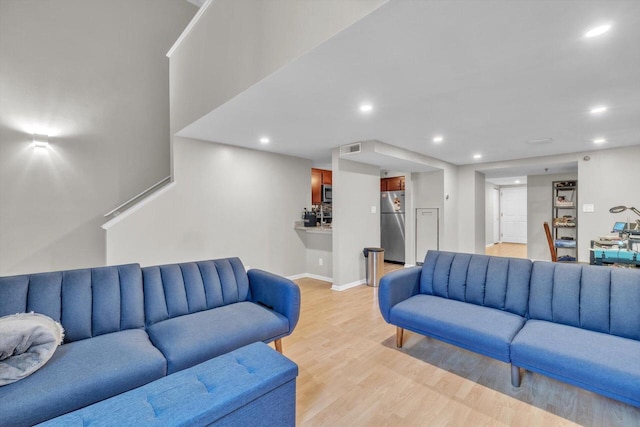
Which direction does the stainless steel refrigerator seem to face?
toward the camera

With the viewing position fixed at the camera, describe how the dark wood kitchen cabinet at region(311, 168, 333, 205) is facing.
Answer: facing the viewer and to the right of the viewer

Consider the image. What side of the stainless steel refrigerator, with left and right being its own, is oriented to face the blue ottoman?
front

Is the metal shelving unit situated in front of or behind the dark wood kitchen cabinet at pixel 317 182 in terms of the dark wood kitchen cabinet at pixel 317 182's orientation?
in front

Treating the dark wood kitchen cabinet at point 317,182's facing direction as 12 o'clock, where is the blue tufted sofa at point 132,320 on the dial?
The blue tufted sofa is roughly at 2 o'clock from the dark wood kitchen cabinet.

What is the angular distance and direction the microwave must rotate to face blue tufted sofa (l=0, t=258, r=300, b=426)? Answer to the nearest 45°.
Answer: approximately 45° to its right

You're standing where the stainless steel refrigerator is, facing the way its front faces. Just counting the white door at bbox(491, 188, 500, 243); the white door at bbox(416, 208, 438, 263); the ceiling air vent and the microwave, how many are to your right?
1

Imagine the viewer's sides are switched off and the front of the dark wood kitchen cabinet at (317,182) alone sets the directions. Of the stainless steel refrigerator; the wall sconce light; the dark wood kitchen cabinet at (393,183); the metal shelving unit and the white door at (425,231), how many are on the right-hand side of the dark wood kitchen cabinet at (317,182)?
1

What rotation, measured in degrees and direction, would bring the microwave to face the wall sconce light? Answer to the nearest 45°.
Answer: approximately 90° to its right

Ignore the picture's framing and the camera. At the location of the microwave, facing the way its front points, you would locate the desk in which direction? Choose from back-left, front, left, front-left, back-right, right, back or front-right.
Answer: front

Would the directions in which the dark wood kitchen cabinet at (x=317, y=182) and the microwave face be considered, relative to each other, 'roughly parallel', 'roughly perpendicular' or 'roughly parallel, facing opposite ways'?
roughly parallel

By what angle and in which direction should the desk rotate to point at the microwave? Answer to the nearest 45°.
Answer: approximately 90° to its right

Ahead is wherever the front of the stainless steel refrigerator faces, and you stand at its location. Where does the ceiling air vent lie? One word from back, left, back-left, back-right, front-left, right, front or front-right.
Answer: front-left

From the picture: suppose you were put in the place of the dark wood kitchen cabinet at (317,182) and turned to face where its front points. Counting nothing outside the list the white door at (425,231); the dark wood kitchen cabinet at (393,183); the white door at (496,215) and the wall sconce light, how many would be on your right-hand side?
1

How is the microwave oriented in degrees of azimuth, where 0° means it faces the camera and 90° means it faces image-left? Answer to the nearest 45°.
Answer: approximately 315°
